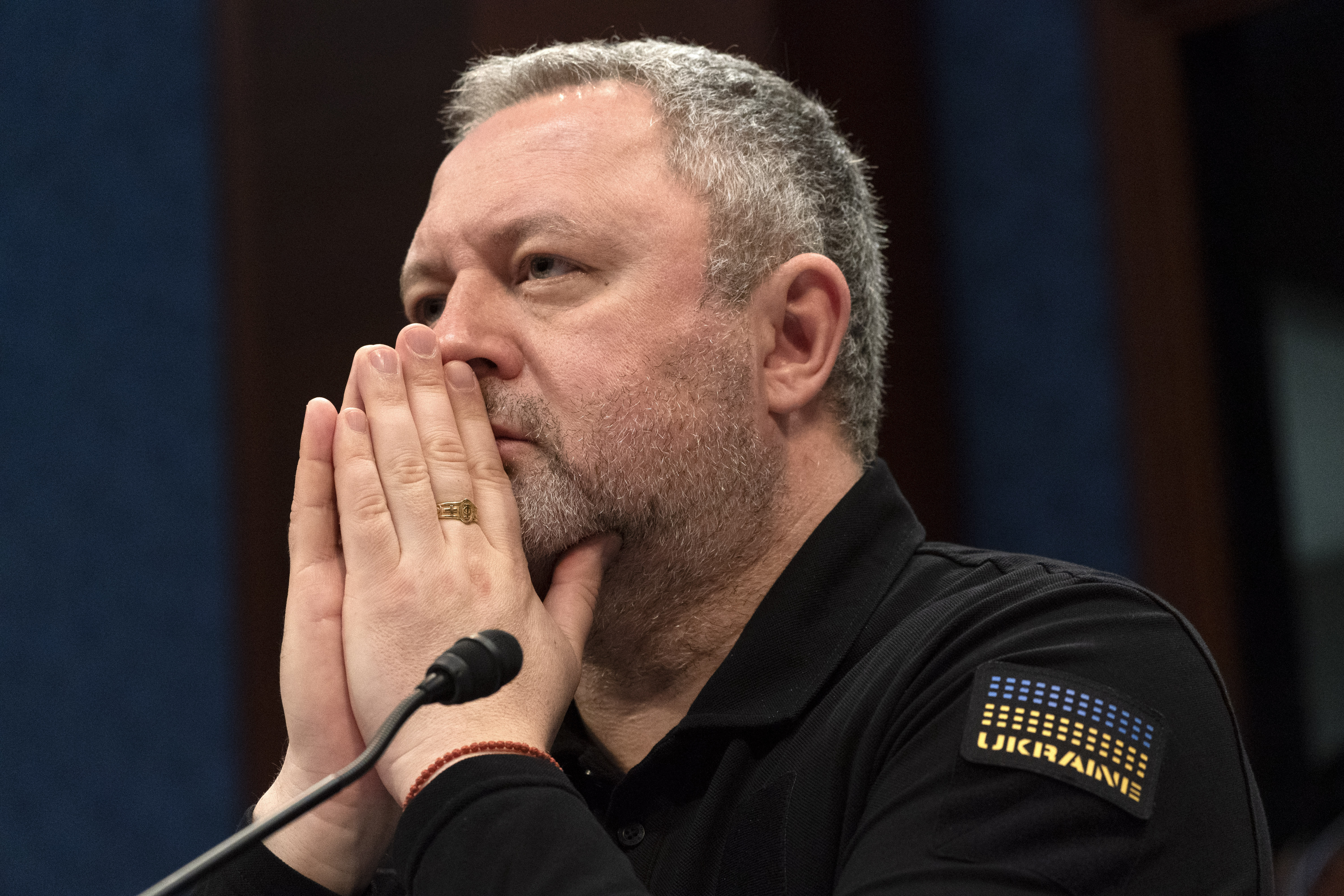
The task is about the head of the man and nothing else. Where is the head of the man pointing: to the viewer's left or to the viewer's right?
to the viewer's left

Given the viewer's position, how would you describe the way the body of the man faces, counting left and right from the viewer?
facing the viewer and to the left of the viewer
